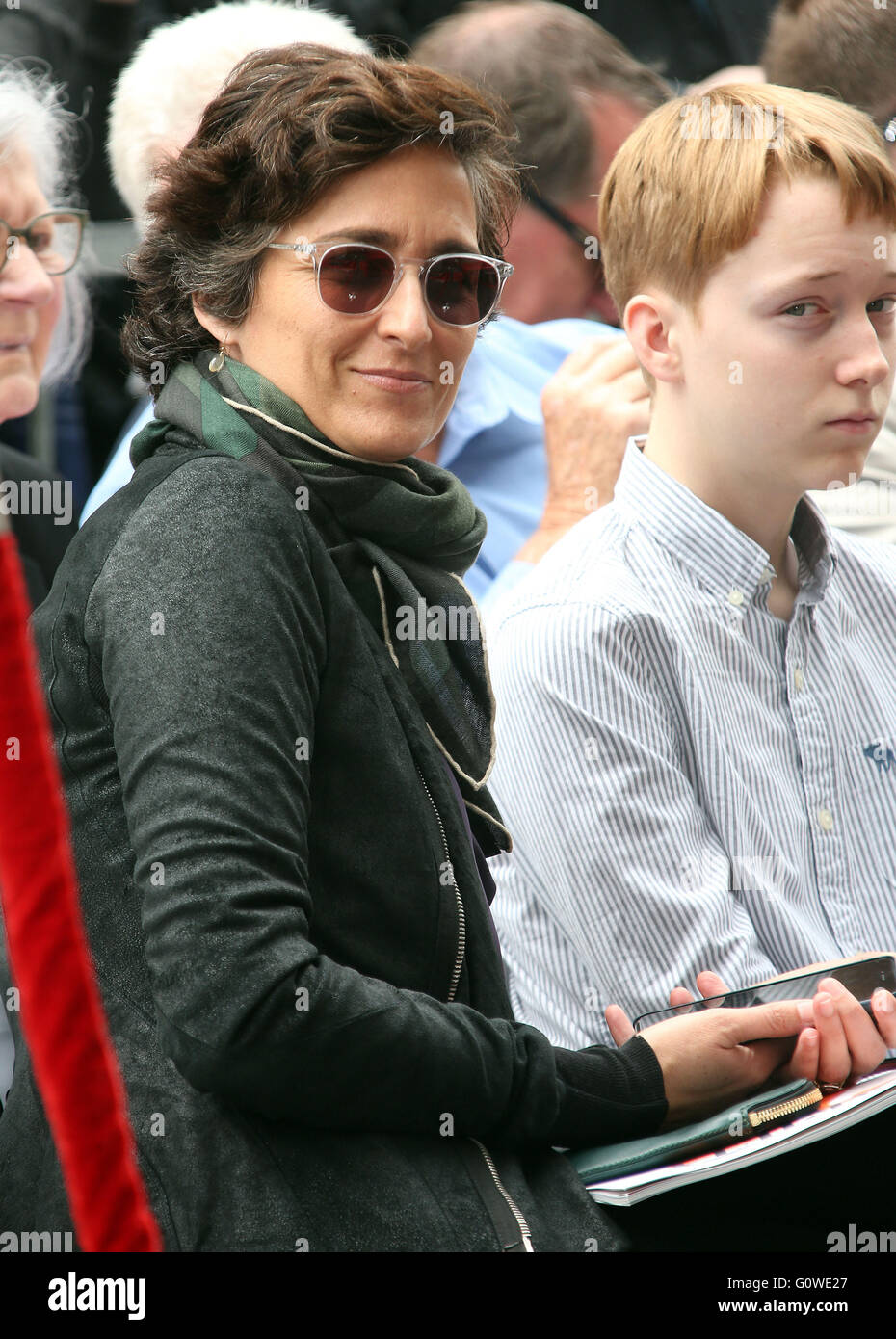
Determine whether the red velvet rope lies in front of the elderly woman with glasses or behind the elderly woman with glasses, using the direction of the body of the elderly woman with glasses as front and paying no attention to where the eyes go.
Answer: in front

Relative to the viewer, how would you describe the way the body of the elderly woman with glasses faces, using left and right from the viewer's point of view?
facing the viewer and to the right of the viewer
